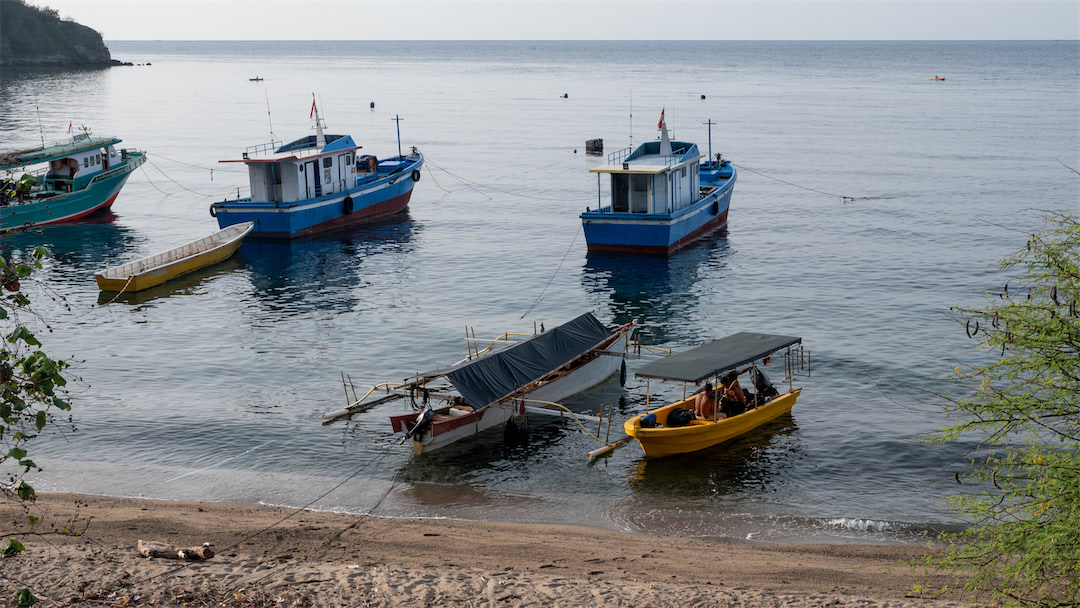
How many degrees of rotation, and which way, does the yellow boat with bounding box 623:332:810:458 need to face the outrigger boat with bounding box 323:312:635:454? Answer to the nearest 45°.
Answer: approximately 45° to its right

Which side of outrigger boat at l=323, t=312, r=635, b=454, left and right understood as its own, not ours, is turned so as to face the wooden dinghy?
left

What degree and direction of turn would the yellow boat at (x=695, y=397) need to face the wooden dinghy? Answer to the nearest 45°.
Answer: approximately 90° to its right

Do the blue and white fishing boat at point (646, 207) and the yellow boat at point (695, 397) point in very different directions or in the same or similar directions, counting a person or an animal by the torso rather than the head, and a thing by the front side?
very different directions

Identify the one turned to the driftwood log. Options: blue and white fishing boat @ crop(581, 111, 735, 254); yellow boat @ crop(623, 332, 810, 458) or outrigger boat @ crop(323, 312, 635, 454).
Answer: the yellow boat

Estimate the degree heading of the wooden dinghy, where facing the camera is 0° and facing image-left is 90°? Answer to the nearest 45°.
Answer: approximately 225°

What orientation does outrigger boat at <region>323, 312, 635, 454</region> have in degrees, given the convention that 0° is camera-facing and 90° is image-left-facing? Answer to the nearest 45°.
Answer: approximately 225°

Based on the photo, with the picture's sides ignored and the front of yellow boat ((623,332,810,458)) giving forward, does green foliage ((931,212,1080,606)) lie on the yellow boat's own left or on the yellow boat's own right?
on the yellow boat's own left

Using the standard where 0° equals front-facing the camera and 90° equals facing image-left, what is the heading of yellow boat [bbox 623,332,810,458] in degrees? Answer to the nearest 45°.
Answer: approximately 45°
